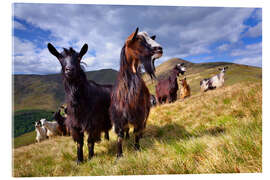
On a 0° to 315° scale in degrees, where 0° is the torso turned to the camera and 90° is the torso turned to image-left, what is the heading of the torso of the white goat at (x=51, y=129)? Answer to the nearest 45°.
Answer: approximately 45°

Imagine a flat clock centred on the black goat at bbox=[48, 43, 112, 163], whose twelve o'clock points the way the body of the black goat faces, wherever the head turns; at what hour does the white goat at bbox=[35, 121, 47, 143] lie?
The white goat is roughly at 4 o'clock from the black goat.

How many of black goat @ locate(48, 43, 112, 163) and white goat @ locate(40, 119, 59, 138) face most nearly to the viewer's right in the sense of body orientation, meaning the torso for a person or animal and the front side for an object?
0

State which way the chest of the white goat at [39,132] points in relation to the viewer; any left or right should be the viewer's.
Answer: facing the viewer and to the left of the viewer

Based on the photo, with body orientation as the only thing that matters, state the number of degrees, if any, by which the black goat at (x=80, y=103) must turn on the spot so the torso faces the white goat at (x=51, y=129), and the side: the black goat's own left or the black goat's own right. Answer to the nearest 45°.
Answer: approximately 135° to the black goat's own right

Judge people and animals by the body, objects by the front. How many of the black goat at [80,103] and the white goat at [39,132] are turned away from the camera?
0
